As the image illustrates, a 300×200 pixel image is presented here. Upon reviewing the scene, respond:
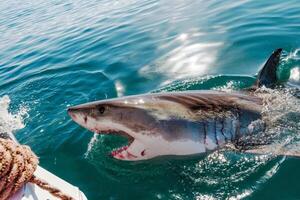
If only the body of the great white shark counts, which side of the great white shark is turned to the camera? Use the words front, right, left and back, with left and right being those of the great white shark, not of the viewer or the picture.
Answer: left

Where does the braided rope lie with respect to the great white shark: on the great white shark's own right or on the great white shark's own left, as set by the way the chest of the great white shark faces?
on the great white shark's own left
